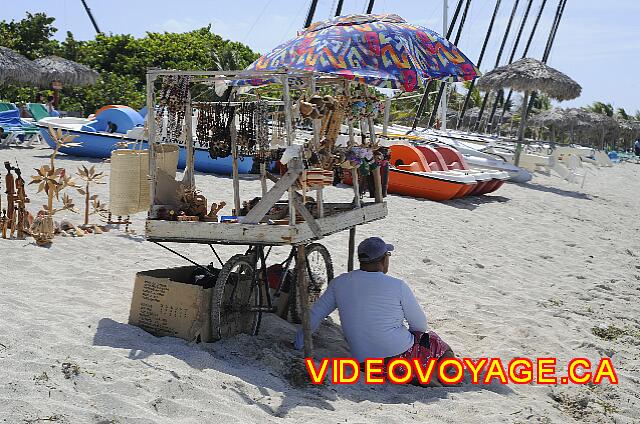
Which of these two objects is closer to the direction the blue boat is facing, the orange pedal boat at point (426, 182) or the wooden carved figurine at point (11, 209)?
the wooden carved figurine

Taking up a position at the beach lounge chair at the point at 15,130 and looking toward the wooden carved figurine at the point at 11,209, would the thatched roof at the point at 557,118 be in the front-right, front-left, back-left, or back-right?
back-left

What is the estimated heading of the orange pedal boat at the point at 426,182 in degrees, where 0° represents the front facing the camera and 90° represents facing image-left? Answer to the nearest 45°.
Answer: approximately 315°

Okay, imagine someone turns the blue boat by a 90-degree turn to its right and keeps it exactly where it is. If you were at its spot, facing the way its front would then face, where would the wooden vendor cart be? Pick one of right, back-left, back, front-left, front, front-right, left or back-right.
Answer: back

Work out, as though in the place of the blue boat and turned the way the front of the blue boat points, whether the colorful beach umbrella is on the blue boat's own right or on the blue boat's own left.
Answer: on the blue boat's own left

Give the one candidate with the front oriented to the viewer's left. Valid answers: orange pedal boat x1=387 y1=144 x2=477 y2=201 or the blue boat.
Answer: the blue boat

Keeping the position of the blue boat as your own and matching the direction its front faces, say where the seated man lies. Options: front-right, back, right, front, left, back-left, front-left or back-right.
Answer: left

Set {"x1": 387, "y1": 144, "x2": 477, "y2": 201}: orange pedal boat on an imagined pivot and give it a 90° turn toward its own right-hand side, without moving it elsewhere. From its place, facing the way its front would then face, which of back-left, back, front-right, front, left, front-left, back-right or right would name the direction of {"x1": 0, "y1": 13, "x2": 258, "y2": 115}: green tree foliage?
right

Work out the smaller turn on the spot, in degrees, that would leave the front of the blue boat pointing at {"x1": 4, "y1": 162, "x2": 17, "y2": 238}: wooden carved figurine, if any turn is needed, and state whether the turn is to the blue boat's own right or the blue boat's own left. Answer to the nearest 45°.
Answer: approximately 90° to the blue boat's own left

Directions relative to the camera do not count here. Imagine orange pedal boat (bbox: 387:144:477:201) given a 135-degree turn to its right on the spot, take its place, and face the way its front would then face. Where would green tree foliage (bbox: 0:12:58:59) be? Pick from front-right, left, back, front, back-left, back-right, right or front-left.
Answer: front-right

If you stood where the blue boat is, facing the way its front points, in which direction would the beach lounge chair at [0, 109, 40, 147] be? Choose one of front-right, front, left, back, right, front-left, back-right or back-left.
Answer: front-right

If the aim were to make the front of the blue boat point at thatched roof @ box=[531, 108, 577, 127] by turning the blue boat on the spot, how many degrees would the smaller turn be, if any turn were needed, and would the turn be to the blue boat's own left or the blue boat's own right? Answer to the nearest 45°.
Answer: approximately 135° to the blue boat's own right

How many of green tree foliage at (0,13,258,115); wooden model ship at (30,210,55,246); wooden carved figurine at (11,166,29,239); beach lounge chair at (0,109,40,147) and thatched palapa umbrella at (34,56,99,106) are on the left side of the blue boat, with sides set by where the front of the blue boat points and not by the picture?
2

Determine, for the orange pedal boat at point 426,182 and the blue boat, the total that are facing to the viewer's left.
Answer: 1

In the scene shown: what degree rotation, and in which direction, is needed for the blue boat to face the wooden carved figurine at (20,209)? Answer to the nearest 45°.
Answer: approximately 90° to its left

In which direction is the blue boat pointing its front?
to the viewer's left

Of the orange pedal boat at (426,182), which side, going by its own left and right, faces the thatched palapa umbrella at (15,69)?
back

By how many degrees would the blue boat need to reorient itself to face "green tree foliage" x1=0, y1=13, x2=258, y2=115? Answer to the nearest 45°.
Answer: approximately 90° to its right
